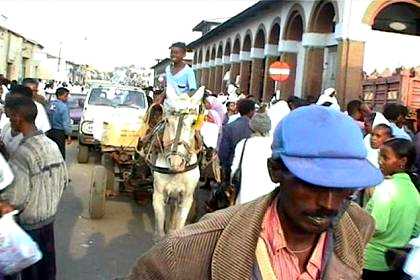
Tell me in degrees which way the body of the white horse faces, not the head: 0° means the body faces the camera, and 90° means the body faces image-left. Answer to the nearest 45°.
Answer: approximately 0°

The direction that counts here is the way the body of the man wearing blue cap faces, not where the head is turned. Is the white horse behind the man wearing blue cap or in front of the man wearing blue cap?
behind

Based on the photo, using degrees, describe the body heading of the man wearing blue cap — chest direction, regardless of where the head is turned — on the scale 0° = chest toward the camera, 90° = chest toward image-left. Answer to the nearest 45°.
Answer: approximately 315°

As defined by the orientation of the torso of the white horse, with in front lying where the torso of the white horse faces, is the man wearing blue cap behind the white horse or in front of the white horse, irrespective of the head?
in front
